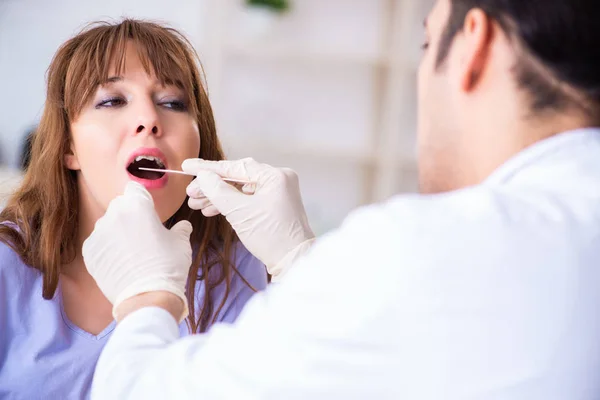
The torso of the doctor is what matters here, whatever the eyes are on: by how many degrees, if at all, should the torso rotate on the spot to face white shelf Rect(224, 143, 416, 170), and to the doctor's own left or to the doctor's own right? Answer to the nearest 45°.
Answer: approximately 45° to the doctor's own right

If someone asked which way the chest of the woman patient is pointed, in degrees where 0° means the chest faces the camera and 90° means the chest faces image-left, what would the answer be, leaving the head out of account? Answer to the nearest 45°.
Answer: approximately 315°

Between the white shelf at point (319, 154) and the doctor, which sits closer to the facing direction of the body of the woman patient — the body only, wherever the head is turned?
the doctor

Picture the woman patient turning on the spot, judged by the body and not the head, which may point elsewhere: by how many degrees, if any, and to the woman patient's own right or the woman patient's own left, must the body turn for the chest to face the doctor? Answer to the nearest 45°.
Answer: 0° — they already face them

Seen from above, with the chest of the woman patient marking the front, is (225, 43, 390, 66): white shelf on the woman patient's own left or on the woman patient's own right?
on the woman patient's own left

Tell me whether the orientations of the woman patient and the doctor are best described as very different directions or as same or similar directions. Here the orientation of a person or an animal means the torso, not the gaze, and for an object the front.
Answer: very different directions

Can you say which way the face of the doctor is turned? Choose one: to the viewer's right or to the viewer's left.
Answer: to the viewer's left

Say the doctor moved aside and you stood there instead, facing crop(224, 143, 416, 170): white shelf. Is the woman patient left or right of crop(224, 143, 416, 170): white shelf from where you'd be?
left

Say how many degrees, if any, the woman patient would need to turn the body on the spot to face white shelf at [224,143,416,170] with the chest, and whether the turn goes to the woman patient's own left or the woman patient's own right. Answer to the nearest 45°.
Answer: approximately 90° to the woman patient's own left

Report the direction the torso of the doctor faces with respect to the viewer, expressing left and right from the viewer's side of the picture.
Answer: facing away from the viewer and to the left of the viewer

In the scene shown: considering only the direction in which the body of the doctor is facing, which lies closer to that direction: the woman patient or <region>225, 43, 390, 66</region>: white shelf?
the woman patient

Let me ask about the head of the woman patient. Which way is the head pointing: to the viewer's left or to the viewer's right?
to the viewer's right
